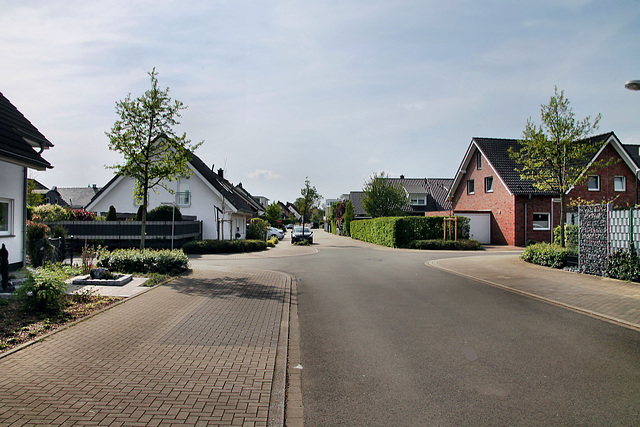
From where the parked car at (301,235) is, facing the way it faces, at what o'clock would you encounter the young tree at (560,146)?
The young tree is roughly at 11 o'clock from the parked car.

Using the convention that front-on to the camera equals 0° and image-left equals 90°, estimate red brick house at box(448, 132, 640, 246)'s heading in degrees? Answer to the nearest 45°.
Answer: approximately 45°

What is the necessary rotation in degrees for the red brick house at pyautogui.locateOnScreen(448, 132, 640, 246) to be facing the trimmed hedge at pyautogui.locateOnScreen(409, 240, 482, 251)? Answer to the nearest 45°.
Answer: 0° — it already faces it

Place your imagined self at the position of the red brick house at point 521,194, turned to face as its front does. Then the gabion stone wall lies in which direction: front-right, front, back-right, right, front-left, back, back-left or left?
front-left

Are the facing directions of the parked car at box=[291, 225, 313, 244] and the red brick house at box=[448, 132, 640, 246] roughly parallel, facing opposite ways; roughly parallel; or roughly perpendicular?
roughly perpendicular

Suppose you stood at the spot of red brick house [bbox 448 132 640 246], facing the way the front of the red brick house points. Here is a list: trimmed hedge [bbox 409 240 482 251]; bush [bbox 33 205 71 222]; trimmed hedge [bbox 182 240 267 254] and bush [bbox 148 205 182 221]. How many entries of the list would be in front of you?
4

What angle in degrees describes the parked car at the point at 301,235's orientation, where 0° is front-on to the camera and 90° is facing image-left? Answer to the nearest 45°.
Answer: approximately 0°

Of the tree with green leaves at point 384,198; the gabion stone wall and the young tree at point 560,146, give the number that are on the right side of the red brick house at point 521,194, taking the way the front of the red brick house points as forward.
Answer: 1
